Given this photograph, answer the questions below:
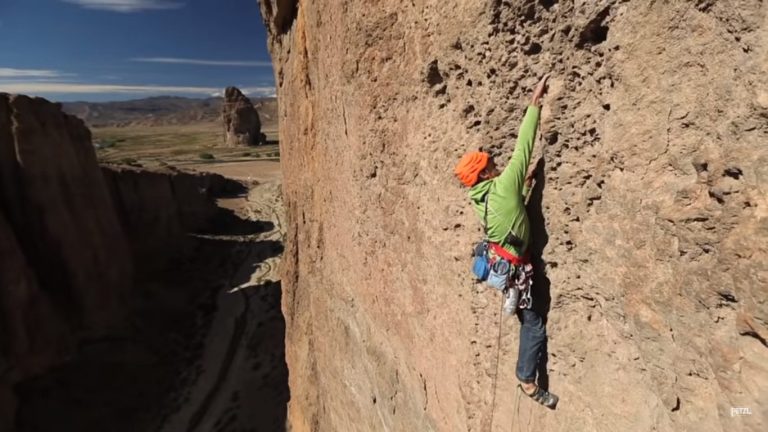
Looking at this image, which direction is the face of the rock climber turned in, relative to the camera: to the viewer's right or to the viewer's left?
to the viewer's right

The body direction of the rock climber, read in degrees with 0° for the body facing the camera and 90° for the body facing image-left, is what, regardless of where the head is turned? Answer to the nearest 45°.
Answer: approximately 225°
